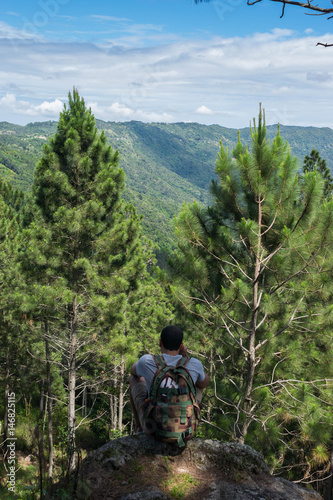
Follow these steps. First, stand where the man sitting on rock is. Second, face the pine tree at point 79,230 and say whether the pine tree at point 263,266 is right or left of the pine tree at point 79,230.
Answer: right

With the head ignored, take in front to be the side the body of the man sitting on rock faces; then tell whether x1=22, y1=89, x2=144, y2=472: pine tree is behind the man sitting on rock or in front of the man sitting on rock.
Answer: in front

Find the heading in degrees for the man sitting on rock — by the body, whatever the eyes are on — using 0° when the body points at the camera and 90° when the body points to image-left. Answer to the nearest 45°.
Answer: approximately 180°

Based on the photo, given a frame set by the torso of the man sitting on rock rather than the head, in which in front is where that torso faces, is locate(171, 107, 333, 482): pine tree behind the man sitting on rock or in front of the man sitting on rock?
in front

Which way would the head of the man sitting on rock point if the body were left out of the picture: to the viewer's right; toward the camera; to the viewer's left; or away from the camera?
away from the camera
